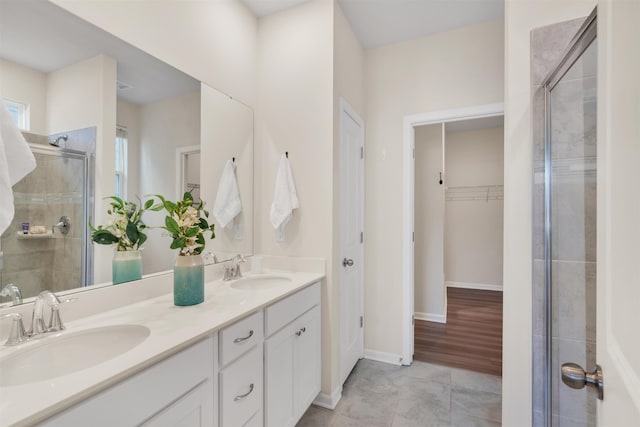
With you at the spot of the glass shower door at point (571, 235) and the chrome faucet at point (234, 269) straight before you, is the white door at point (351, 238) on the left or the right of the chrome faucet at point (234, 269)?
right

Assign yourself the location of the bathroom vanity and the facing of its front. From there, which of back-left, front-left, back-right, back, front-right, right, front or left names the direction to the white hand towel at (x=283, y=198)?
left

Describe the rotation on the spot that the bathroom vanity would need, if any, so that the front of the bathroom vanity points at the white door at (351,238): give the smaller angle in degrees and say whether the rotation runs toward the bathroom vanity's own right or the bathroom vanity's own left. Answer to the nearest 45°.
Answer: approximately 90° to the bathroom vanity's own left

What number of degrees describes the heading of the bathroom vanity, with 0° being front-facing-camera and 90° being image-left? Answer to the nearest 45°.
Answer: approximately 315°

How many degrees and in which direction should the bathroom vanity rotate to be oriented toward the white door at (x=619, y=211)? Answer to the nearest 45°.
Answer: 0° — it already faces it
